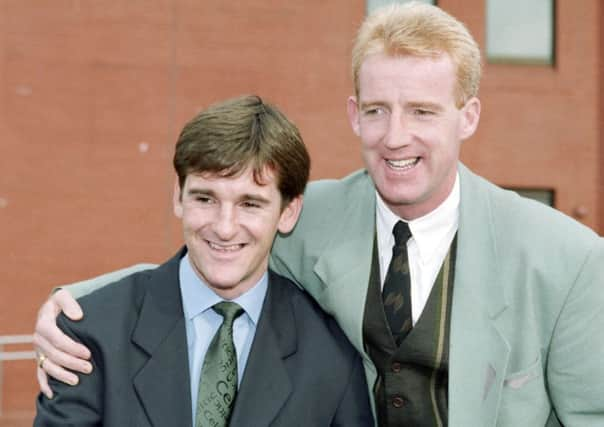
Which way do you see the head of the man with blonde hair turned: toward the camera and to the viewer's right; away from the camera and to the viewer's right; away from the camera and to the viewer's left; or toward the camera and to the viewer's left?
toward the camera and to the viewer's left

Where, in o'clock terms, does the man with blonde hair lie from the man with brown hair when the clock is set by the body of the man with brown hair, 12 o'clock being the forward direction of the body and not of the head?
The man with blonde hair is roughly at 9 o'clock from the man with brown hair.

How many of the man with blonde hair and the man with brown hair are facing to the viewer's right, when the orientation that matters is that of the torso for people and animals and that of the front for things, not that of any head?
0

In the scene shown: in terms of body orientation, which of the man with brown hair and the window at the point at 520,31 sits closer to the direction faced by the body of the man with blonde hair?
the man with brown hair

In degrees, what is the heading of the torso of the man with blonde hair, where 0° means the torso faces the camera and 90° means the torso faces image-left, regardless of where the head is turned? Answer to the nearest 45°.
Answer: approximately 45°

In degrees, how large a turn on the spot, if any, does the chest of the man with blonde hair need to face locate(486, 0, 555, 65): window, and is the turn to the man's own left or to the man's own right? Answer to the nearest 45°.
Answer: approximately 135° to the man's own right

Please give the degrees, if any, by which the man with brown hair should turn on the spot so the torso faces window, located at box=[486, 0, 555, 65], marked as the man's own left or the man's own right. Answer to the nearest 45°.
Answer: approximately 135° to the man's own left

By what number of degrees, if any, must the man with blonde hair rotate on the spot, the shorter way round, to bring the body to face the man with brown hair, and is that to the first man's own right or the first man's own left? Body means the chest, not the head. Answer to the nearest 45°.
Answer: approximately 45° to the first man's own right
